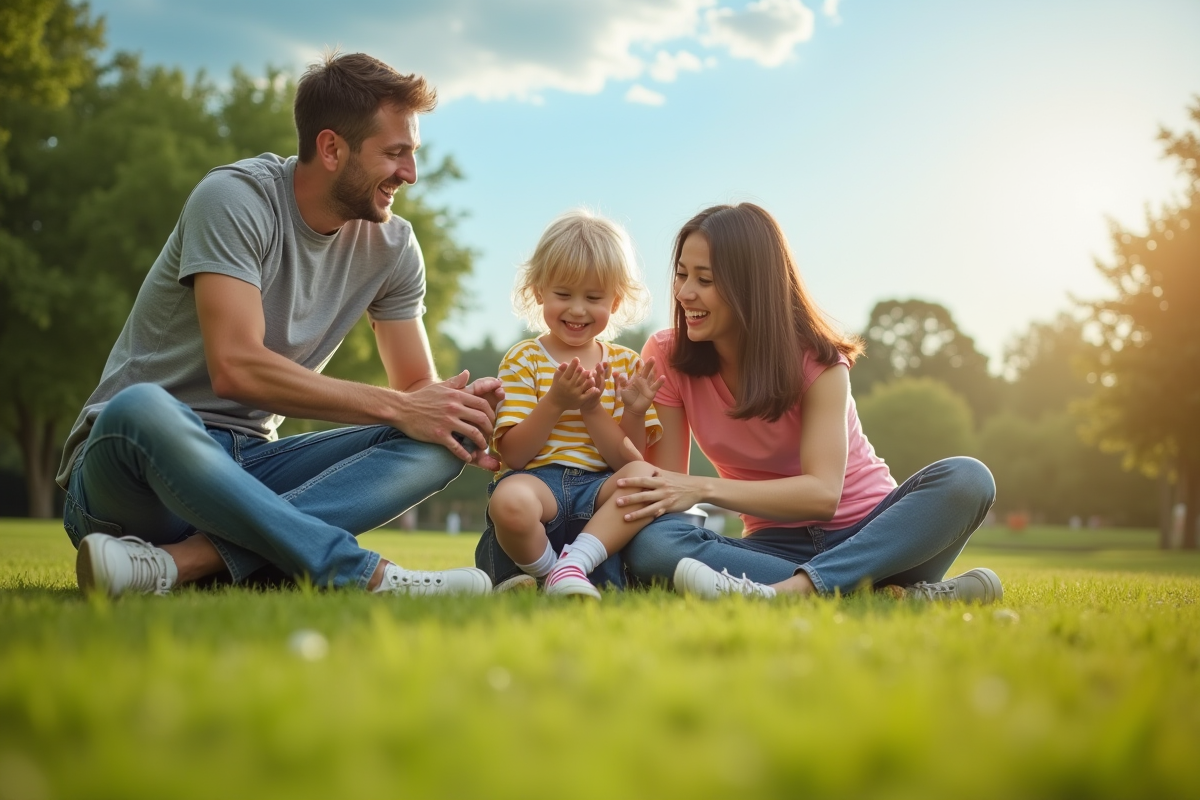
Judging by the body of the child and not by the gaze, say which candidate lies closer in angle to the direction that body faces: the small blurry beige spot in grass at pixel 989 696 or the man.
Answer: the small blurry beige spot in grass

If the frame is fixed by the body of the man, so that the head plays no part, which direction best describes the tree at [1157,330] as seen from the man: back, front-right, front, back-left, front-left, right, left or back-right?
left

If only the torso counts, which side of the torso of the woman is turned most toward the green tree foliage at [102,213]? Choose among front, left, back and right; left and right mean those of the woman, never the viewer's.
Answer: right

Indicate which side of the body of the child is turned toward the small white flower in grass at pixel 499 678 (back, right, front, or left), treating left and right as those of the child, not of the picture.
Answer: front

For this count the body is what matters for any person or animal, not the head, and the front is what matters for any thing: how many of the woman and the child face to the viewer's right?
0

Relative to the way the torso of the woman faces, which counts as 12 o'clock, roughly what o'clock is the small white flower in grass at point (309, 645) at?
The small white flower in grass is roughly at 11 o'clock from the woman.

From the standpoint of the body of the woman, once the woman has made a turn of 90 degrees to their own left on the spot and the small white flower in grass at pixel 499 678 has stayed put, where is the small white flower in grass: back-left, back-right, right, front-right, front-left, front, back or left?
front-right

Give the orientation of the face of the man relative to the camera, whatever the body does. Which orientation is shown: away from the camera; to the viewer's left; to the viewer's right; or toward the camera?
to the viewer's right

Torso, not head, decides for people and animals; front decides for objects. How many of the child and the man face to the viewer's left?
0

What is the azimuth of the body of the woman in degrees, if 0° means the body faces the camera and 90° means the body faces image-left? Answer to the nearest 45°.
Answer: approximately 45°

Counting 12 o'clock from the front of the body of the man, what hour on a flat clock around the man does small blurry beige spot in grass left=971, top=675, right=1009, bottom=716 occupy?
The small blurry beige spot in grass is roughly at 1 o'clock from the man.
